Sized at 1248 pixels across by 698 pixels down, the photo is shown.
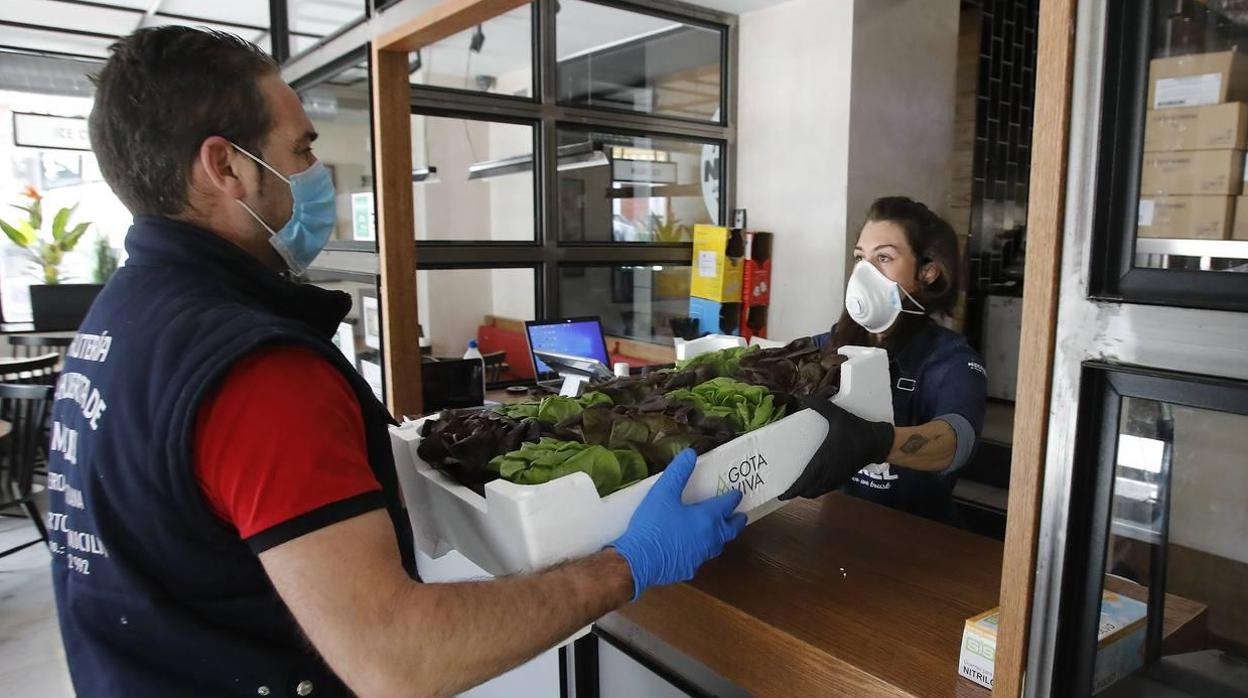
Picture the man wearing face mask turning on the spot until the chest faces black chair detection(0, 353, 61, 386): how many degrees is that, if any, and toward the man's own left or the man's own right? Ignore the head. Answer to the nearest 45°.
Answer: approximately 90° to the man's own left

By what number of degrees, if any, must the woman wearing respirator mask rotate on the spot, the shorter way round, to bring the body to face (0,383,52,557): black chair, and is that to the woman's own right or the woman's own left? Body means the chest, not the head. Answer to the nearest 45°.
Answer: approximately 45° to the woman's own right

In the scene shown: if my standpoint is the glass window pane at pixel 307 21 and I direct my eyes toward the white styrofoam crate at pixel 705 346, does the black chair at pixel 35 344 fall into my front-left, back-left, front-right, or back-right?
back-right

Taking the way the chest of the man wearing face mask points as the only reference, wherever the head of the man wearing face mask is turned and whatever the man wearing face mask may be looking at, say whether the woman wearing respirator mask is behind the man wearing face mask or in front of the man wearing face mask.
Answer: in front

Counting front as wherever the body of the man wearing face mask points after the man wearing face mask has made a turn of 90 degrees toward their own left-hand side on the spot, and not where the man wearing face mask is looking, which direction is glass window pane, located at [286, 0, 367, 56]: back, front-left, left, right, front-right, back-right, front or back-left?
front-right

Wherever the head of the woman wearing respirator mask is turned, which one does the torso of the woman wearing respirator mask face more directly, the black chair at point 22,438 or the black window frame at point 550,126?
the black chair

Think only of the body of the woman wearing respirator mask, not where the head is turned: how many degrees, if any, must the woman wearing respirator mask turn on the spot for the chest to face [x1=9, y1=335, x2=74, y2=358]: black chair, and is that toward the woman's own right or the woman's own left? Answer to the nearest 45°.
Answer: approximately 45° to the woman's own right

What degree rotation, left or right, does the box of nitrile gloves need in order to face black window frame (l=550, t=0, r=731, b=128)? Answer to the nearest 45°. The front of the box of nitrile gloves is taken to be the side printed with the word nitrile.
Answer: approximately 90° to its right

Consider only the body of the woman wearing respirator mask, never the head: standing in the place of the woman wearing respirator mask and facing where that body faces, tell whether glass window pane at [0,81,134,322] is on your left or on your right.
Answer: on your right

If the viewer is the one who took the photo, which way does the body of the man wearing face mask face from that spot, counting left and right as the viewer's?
facing away from the viewer and to the right of the viewer

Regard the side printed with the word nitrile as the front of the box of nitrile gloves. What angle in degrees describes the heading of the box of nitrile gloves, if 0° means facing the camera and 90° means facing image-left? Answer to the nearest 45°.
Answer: approximately 45°

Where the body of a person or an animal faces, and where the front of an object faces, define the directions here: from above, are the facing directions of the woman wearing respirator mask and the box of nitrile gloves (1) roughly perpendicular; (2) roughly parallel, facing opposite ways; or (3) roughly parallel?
roughly parallel

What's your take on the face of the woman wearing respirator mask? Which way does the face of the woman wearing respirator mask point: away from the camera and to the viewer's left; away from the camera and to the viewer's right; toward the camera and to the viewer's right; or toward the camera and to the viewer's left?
toward the camera and to the viewer's left

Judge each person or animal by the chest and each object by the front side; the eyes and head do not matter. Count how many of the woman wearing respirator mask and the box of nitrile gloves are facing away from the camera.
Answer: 0
